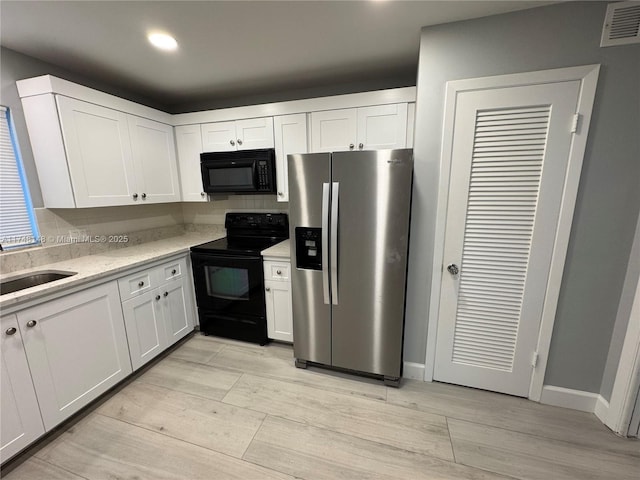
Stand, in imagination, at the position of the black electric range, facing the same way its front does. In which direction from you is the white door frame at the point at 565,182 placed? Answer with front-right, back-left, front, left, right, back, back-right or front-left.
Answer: left

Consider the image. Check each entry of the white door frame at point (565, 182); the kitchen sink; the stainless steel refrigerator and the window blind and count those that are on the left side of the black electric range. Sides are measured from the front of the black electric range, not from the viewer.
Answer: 2

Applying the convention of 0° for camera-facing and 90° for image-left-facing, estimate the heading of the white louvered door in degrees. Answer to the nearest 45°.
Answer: approximately 0°

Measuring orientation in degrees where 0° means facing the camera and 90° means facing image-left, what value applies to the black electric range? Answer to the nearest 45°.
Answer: approximately 45°

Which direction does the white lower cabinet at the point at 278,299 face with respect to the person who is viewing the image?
facing the viewer and to the left of the viewer

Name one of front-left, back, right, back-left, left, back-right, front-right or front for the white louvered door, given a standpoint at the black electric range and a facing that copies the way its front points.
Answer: left

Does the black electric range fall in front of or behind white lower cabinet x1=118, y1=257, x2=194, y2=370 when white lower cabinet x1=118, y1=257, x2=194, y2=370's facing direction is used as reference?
in front

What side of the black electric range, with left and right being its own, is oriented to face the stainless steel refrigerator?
left

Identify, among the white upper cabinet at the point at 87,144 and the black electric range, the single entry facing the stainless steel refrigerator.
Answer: the white upper cabinet

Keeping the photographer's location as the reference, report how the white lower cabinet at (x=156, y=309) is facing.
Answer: facing the viewer and to the right of the viewer

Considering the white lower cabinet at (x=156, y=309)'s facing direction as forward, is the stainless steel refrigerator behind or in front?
in front
